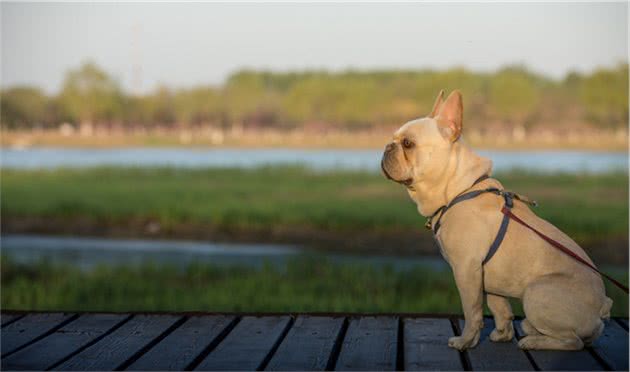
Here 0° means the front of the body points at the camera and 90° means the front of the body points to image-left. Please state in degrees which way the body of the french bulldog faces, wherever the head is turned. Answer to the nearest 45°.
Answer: approximately 90°

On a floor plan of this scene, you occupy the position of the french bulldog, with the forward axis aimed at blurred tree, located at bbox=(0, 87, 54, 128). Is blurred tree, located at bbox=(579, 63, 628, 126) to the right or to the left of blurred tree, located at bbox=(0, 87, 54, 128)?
right

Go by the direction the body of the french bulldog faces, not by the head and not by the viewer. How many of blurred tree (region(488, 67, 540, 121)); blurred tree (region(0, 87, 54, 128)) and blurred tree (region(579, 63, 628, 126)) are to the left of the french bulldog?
0

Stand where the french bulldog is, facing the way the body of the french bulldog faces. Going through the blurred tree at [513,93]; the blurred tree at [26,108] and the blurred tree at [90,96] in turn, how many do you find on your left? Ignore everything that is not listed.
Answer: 0

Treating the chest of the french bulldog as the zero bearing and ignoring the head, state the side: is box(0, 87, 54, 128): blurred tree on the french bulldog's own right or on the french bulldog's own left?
on the french bulldog's own right

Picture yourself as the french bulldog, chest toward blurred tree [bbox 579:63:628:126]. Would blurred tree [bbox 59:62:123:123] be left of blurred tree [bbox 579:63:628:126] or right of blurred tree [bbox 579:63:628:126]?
left

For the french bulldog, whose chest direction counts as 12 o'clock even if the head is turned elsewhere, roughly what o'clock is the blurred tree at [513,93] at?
The blurred tree is roughly at 3 o'clock from the french bulldog.

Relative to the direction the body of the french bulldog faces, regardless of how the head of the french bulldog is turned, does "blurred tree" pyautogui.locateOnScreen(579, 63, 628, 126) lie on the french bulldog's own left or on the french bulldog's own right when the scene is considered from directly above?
on the french bulldog's own right

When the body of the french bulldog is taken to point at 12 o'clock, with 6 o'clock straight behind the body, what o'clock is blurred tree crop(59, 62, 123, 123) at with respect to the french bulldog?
The blurred tree is roughly at 2 o'clock from the french bulldog.

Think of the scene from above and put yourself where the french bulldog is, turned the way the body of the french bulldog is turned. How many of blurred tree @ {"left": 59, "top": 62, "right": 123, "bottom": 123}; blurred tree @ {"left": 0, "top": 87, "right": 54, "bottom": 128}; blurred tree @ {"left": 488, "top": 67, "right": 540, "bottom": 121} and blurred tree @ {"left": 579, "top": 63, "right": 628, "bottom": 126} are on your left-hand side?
0

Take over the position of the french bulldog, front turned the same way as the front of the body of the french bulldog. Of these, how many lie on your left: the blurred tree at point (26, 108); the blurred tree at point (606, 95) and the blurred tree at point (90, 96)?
0
